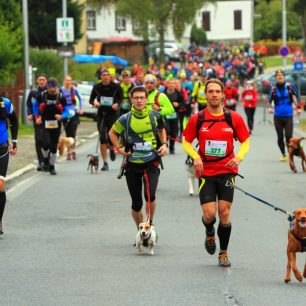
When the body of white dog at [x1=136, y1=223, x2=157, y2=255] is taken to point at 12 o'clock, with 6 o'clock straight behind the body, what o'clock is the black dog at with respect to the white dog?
The black dog is roughly at 6 o'clock from the white dog.

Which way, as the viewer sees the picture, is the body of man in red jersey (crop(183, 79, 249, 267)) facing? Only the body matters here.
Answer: toward the camera

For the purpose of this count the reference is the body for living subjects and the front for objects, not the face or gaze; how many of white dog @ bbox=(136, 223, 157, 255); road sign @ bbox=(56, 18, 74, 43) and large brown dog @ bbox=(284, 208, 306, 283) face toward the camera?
3

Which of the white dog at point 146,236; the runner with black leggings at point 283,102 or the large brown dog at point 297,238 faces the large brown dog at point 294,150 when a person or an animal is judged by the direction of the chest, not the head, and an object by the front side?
the runner with black leggings

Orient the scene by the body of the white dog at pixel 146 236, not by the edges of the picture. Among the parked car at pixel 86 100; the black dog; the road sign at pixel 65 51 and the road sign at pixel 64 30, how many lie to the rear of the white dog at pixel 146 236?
4

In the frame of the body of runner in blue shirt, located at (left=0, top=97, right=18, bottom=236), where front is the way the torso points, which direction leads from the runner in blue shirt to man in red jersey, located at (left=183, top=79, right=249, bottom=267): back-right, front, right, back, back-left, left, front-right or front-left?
front-left

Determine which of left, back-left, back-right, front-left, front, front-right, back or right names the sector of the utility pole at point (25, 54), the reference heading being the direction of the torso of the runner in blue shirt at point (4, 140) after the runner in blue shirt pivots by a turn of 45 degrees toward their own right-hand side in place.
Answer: back-right

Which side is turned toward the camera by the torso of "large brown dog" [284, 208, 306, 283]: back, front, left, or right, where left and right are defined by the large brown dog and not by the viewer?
front

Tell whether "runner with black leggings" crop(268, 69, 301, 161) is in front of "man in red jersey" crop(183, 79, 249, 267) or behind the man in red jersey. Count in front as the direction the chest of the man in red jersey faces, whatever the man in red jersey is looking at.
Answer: behind

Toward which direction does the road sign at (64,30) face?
toward the camera
